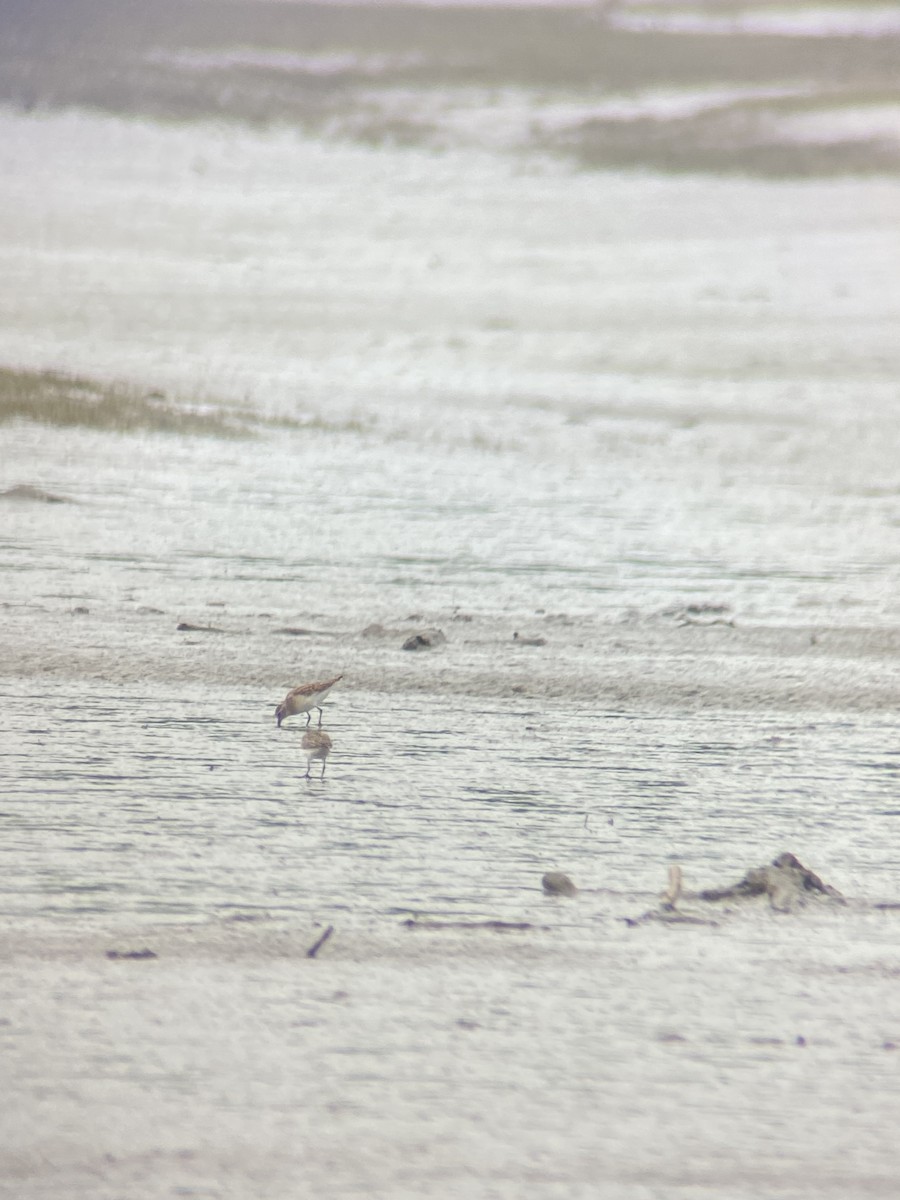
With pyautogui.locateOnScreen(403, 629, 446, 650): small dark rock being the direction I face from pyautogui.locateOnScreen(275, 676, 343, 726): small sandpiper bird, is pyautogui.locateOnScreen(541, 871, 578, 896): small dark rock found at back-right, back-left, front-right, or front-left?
back-right

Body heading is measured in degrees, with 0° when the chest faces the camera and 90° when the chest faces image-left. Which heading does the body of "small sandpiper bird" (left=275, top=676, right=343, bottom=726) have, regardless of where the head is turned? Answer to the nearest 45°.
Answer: approximately 90°

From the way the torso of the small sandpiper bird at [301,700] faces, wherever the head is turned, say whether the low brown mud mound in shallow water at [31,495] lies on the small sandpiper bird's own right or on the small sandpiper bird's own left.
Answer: on the small sandpiper bird's own right
